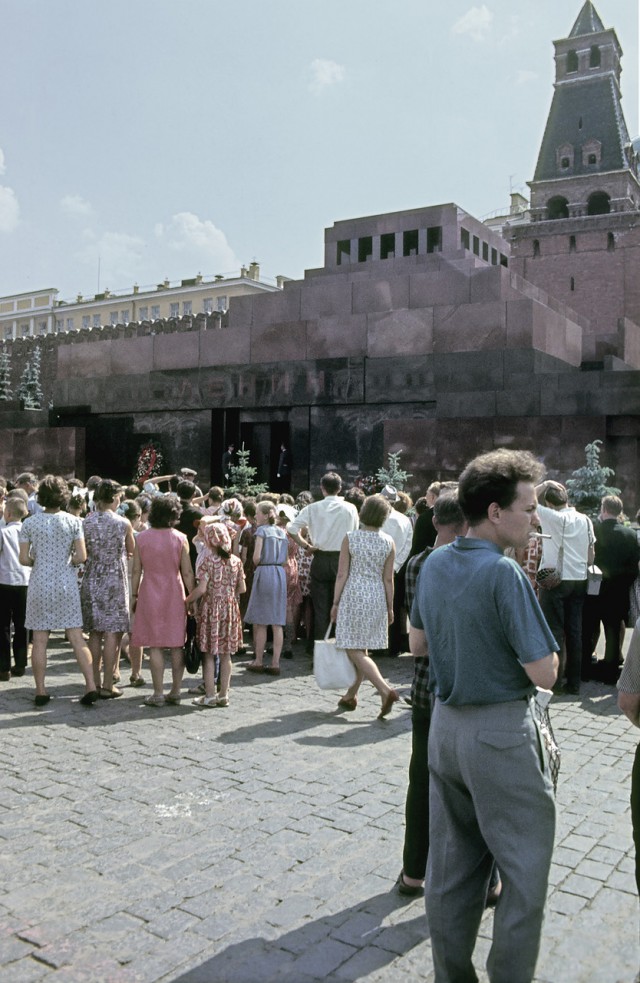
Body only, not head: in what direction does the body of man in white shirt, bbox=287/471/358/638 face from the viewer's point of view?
away from the camera

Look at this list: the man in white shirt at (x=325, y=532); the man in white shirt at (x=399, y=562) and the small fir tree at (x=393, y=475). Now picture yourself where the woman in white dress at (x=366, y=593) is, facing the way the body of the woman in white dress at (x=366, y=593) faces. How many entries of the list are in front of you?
3

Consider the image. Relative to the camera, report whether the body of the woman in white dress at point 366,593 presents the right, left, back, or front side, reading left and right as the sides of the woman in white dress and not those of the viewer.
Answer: back

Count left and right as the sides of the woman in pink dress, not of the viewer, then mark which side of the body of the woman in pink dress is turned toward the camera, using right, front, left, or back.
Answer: back

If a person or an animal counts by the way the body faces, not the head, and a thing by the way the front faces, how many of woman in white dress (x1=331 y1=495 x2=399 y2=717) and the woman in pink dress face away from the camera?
2

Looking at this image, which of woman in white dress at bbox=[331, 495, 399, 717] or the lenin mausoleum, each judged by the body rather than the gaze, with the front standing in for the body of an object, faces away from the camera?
the woman in white dress

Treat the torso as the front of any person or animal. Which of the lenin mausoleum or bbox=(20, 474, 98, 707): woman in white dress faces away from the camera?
the woman in white dress

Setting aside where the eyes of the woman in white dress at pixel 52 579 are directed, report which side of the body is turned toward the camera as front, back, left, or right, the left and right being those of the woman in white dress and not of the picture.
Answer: back

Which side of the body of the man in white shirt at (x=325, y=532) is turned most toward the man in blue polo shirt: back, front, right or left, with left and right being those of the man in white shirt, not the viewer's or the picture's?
back
